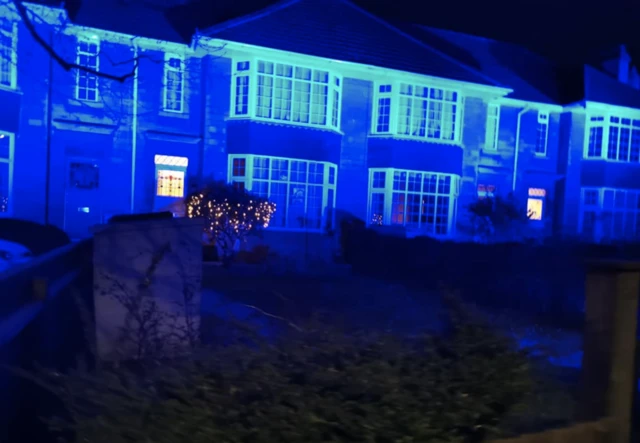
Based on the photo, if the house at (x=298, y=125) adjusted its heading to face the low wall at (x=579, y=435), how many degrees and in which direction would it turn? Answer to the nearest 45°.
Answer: approximately 45° to its right

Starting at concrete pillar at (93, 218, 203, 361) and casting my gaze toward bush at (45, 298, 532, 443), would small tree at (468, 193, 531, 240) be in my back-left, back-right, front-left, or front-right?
back-left

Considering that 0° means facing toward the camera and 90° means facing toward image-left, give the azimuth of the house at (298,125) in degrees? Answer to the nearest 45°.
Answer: approximately 315°

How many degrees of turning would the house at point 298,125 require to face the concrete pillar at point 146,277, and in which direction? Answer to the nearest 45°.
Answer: approximately 45° to its right

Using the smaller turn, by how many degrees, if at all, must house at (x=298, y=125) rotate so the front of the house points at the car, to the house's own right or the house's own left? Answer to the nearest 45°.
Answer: approximately 90° to the house's own right

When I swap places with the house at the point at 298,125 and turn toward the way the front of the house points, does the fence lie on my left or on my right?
on my right

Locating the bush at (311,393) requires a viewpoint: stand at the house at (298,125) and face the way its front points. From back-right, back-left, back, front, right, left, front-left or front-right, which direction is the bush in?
front-right

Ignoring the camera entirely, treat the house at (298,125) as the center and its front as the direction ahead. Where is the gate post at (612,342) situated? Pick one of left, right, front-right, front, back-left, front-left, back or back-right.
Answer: front-right

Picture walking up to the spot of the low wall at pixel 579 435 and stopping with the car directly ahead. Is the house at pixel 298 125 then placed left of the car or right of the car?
right
